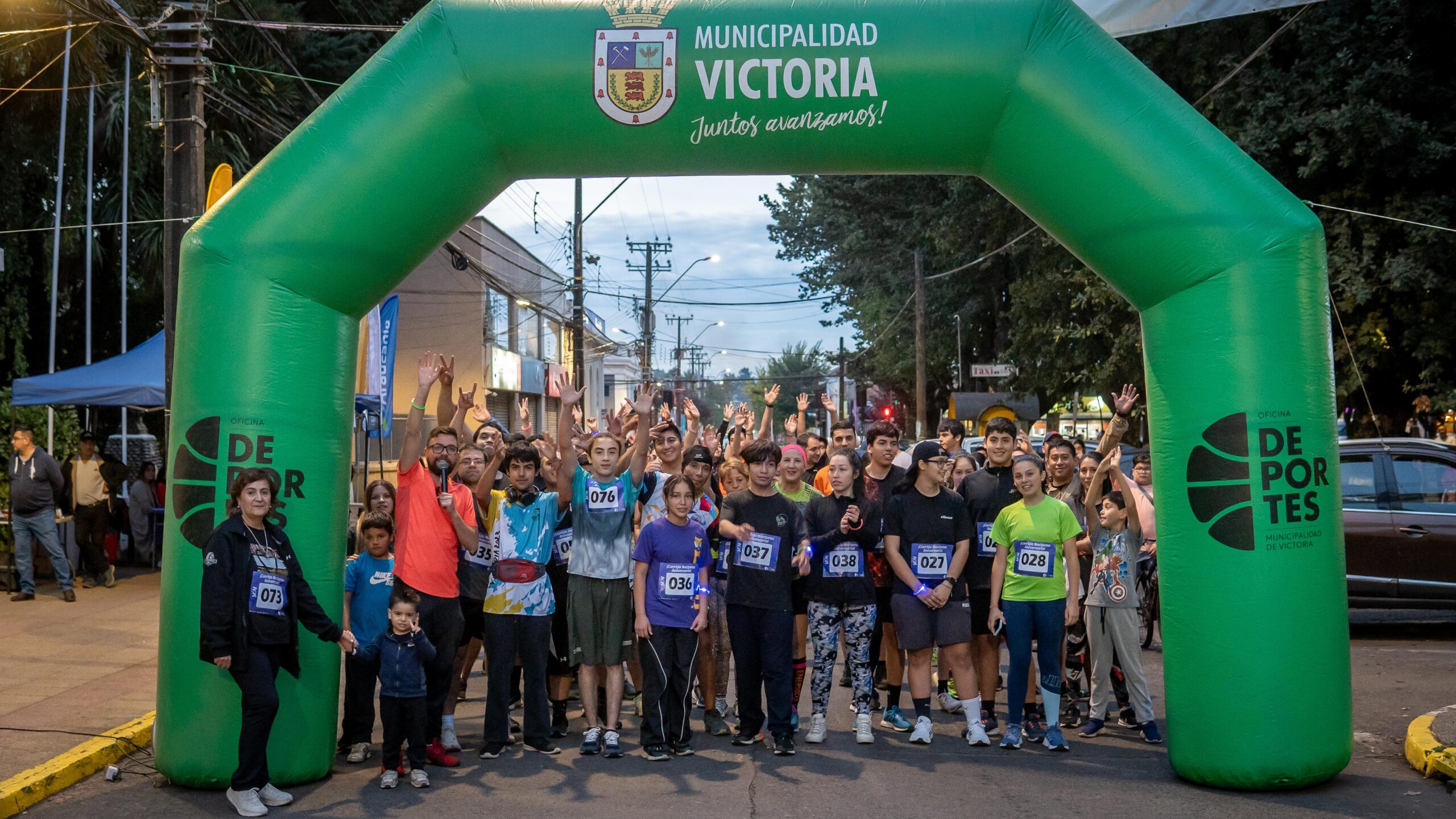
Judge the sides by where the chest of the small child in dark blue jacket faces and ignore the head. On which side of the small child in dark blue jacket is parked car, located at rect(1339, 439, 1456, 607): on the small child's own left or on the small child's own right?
on the small child's own left

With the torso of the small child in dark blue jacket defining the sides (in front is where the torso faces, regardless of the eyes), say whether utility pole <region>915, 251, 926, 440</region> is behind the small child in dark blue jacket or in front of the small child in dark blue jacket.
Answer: behind

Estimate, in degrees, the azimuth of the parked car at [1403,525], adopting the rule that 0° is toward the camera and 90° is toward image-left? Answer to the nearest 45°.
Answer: approximately 270°

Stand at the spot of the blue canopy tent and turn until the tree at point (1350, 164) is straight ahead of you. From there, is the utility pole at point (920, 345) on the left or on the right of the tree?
left

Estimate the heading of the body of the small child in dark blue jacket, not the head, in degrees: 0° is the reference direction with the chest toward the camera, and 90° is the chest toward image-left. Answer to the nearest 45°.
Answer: approximately 0°

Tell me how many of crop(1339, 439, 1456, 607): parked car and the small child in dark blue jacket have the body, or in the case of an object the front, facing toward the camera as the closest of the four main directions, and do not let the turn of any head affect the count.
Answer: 1
